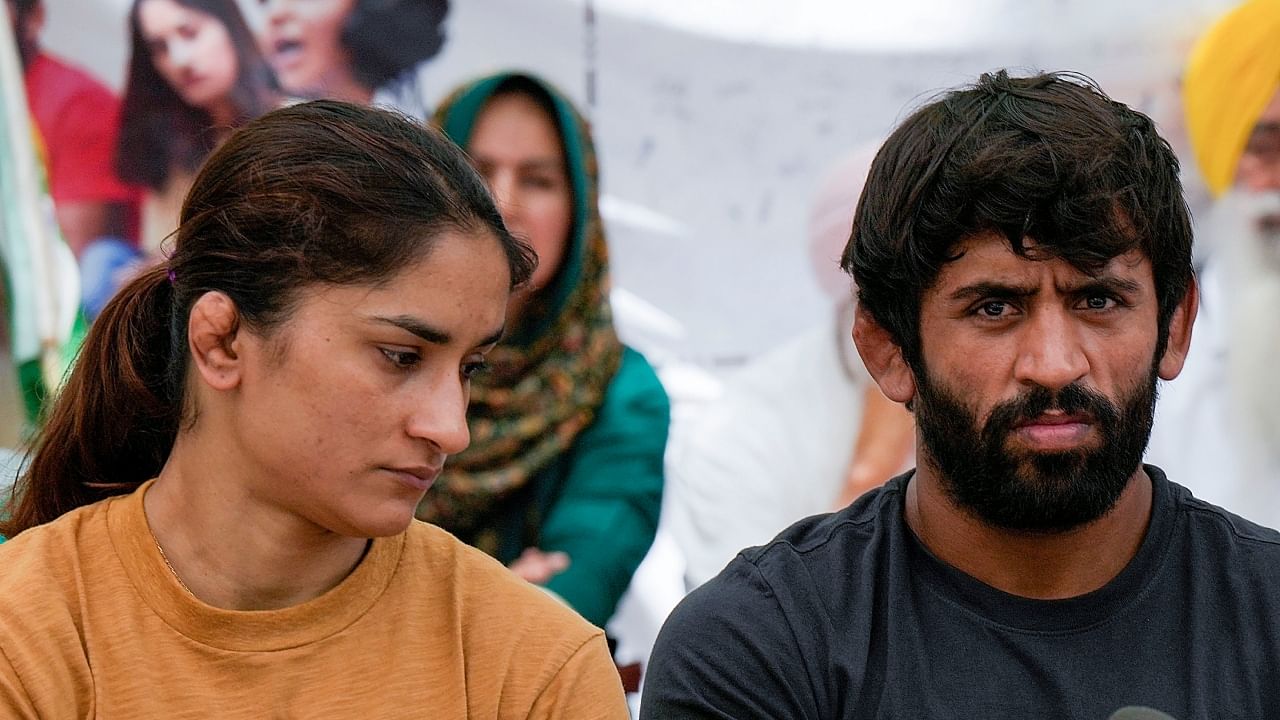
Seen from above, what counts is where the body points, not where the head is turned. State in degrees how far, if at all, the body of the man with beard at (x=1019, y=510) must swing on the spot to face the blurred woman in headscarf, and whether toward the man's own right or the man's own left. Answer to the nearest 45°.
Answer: approximately 135° to the man's own right

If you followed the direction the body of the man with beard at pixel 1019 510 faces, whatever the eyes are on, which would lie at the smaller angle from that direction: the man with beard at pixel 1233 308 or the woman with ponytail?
the woman with ponytail

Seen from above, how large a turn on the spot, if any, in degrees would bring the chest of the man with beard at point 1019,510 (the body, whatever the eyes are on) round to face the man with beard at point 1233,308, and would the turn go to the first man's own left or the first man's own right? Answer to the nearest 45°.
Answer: approximately 180°

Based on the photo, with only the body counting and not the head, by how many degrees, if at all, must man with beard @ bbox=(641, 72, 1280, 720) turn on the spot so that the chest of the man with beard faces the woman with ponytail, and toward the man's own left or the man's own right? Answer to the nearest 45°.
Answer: approximately 90° to the man's own right

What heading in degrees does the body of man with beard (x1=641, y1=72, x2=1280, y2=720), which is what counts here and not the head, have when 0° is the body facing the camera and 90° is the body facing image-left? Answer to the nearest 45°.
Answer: approximately 0°

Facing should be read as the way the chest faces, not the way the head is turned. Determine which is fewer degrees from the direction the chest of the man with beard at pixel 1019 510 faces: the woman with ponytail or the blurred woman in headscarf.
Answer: the woman with ponytail

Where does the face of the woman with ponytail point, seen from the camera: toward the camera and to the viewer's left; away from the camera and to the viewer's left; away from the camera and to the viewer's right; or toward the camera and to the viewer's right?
toward the camera and to the viewer's right
